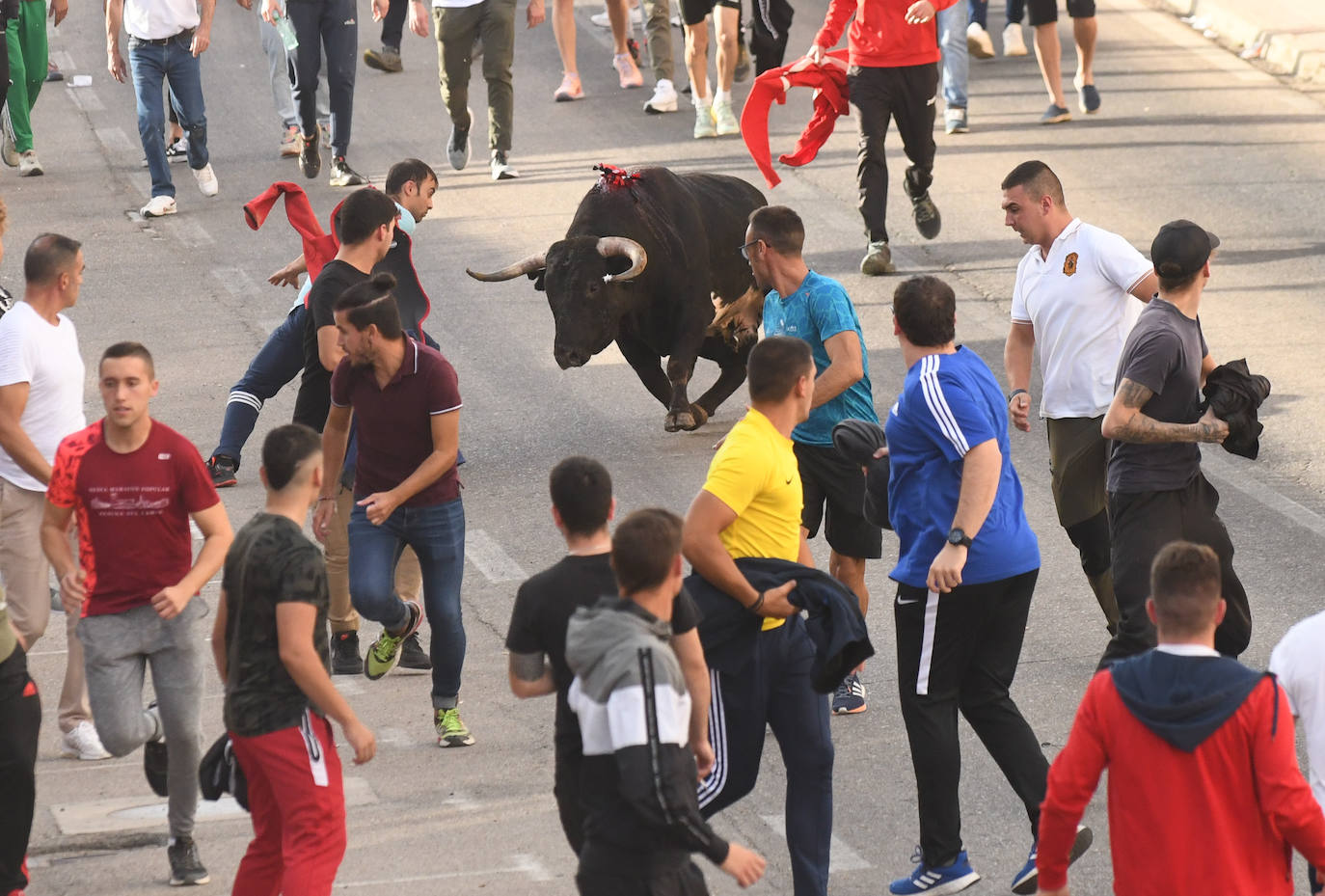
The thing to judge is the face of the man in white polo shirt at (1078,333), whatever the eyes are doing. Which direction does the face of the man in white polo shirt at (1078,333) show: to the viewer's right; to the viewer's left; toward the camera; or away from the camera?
to the viewer's left

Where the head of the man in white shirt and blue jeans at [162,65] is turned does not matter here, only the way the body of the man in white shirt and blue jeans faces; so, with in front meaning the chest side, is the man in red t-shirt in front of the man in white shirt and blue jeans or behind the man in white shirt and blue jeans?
in front

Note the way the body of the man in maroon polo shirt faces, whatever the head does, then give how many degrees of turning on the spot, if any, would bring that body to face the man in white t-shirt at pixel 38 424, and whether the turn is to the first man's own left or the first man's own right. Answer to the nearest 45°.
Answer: approximately 45° to the first man's own right

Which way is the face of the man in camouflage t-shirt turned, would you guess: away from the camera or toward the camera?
away from the camera

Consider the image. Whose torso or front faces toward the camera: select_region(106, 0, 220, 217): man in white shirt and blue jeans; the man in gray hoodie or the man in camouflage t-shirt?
the man in white shirt and blue jeans

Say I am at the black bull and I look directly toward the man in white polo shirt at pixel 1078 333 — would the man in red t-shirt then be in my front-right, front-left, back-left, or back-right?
front-right

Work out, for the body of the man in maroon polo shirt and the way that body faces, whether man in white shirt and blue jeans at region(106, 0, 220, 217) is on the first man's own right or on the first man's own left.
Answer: on the first man's own right

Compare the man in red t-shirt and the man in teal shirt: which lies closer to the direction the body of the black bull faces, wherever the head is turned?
the man in red t-shirt

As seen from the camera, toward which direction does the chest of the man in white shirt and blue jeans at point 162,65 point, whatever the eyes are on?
toward the camera

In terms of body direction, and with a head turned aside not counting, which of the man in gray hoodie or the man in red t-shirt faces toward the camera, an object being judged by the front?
the man in red t-shirt

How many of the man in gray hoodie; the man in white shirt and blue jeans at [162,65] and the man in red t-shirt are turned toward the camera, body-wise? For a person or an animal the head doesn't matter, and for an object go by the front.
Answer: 2

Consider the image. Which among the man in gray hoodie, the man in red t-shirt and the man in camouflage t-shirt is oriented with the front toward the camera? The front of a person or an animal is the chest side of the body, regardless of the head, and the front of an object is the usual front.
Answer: the man in red t-shirt

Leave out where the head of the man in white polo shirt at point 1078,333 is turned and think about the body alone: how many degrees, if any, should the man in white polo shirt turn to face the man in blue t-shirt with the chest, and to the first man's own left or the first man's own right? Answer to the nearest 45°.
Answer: approximately 45° to the first man's own left

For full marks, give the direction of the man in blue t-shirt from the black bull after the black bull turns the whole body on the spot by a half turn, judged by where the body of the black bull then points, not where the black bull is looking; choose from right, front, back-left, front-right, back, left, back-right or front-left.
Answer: back-right

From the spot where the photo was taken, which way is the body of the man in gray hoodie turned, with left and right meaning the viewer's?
facing away from the viewer and to the right of the viewer

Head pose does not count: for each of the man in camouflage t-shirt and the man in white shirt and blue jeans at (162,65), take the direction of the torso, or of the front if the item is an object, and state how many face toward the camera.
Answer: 1

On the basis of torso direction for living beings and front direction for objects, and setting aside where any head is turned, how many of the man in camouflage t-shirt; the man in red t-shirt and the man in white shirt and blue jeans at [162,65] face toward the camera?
2

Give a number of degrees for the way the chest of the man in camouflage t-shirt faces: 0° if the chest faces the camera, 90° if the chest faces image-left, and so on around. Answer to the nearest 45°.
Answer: approximately 225°

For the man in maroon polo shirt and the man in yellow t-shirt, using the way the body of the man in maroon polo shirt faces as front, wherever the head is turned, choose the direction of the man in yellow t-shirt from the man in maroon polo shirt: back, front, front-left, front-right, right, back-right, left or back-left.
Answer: left

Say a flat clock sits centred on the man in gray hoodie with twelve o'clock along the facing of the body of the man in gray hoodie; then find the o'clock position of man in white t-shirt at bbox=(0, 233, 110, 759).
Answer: The man in white t-shirt is roughly at 9 o'clock from the man in gray hoodie.

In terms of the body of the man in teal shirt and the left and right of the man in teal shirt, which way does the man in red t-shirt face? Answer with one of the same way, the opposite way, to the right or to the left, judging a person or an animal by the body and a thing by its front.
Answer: to the left

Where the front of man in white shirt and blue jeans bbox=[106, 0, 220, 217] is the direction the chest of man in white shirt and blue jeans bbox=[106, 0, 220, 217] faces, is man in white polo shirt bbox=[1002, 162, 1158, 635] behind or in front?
in front
